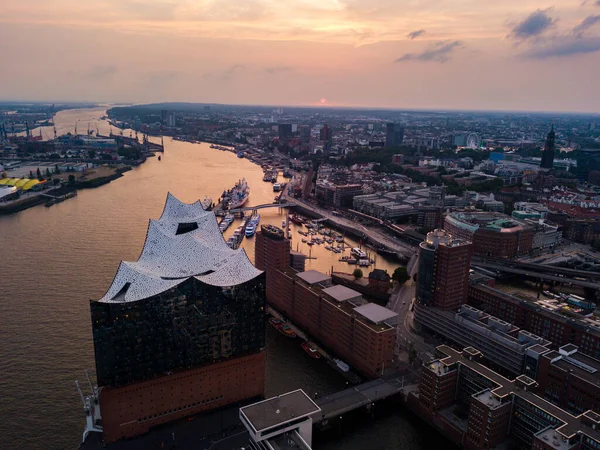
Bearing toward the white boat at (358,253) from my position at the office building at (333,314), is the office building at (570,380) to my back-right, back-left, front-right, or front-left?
back-right

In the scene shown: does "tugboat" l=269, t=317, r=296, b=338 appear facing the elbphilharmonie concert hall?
no

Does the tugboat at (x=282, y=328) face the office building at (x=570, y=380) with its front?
no

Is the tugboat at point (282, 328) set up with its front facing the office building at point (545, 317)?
no

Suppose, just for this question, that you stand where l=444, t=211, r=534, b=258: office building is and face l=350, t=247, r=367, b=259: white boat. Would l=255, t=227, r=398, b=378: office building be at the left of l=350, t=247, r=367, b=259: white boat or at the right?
left
